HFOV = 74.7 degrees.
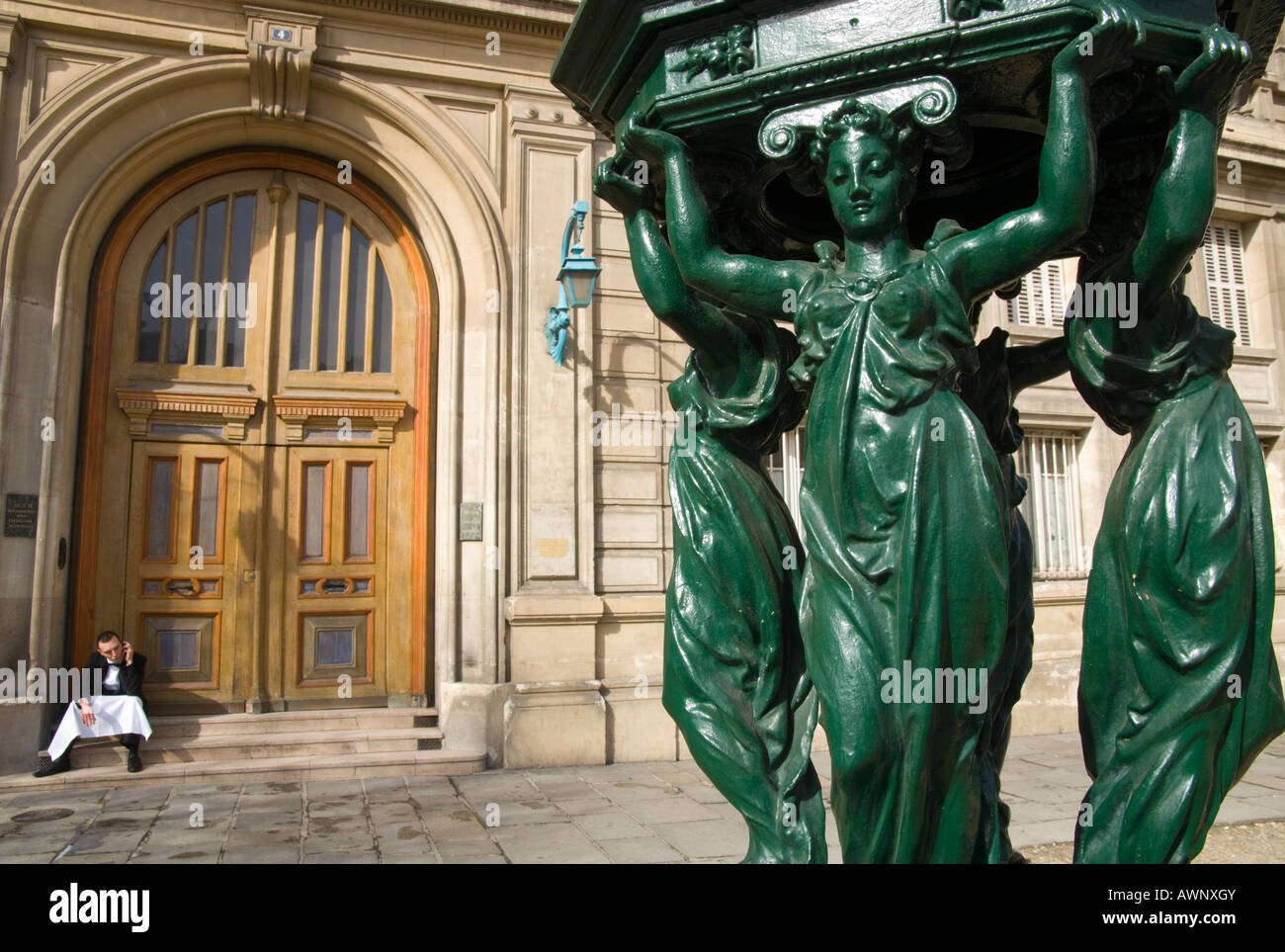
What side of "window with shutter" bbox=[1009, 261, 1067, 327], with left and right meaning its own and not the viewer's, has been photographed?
front

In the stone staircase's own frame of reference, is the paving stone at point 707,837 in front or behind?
in front

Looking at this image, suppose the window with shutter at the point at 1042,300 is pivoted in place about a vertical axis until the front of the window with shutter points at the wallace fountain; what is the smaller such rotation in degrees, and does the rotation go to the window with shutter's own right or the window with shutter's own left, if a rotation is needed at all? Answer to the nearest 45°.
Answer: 0° — it already faces it

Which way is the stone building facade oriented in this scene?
toward the camera

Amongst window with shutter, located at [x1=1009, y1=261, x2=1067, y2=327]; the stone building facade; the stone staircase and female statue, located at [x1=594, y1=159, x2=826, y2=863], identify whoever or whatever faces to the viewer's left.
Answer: the female statue

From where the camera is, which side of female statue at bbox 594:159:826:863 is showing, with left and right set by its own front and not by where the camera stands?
left

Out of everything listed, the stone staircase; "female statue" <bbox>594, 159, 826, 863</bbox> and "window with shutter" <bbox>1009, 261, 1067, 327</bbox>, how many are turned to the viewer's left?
1

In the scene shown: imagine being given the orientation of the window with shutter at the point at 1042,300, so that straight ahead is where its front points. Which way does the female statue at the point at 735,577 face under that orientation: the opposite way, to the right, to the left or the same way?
to the right

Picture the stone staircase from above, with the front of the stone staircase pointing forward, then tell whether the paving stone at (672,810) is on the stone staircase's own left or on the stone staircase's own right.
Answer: on the stone staircase's own left

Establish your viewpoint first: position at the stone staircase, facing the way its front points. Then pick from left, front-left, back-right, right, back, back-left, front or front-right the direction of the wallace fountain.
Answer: front

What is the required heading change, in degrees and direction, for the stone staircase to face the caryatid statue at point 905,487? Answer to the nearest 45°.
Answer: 0° — it already faces it
